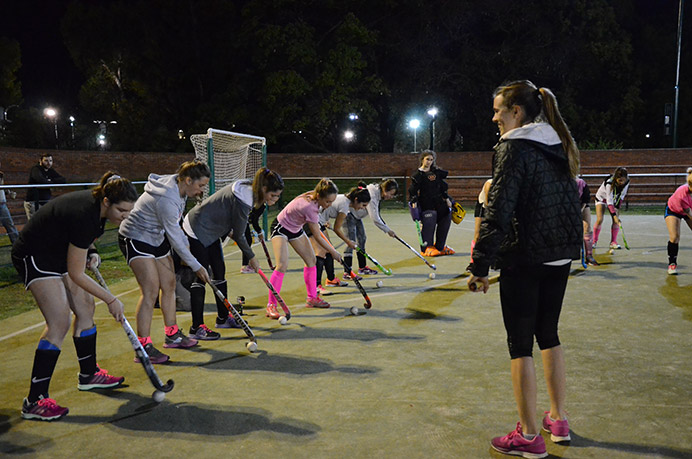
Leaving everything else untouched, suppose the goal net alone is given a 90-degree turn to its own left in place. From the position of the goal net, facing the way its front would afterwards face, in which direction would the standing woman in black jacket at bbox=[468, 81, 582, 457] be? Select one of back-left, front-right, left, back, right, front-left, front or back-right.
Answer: back-right

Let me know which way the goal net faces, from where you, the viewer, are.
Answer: facing the viewer and to the right of the viewer

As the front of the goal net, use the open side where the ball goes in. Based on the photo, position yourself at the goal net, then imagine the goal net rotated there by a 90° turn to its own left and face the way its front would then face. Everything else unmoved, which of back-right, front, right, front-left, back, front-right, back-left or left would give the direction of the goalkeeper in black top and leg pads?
right

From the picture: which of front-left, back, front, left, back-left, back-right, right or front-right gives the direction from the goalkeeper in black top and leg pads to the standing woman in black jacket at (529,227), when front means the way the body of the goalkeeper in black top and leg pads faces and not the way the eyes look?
front

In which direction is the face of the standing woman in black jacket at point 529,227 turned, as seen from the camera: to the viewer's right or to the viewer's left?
to the viewer's left

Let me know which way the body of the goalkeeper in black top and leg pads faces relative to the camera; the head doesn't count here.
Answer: toward the camera
